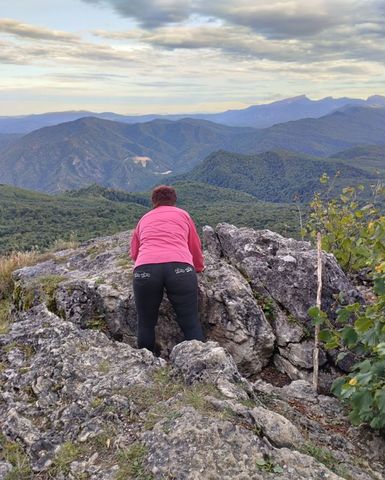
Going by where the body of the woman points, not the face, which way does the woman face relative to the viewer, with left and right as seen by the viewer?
facing away from the viewer

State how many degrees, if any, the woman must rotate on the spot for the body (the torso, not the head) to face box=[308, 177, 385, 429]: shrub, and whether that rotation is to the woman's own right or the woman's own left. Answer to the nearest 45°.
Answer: approximately 135° to the woman's own right

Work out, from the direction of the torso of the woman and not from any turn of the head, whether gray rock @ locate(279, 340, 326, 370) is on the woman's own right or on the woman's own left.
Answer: on the woman's own right

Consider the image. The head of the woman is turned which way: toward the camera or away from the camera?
away from the camera

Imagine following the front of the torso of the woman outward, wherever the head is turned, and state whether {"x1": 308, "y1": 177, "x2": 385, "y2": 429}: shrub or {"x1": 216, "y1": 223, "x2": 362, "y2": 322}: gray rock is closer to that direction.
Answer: the gray rock

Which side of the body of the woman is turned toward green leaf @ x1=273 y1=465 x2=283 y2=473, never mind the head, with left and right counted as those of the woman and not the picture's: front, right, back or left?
back

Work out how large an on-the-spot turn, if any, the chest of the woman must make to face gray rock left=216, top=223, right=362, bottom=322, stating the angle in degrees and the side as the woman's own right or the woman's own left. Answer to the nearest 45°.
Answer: approximately 45° to the woman's own right
